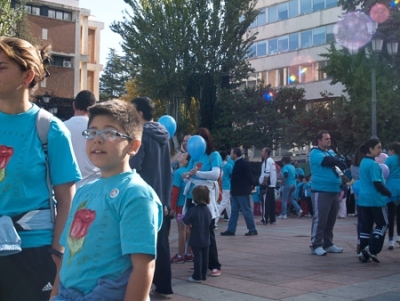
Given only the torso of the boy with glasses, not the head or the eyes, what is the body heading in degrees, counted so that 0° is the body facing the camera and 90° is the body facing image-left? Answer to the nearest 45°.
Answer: approximately 45°

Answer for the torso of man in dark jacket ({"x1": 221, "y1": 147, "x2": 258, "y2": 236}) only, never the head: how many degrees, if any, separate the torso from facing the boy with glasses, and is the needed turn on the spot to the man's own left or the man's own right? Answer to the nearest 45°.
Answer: approximately 90° to the man's own left

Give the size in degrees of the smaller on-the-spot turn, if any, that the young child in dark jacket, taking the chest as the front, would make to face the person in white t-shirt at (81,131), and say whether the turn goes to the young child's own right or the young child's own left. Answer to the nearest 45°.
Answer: approximately 90° to the young child's own left

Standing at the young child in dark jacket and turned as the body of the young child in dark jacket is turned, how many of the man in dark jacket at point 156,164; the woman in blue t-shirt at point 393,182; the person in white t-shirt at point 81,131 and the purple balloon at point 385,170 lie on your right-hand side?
2

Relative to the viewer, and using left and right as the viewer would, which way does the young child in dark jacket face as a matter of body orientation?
facing away from the viewer and to the left of the viewer

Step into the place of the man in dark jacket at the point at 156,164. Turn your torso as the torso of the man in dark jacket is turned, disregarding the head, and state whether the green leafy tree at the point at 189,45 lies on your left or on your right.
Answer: on your right

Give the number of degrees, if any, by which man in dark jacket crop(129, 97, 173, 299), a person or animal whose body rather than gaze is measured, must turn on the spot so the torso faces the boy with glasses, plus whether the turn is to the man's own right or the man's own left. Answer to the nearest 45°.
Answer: approximately 135° to the man's own left

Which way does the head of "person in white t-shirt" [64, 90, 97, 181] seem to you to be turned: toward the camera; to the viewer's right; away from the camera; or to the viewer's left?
away from the camera

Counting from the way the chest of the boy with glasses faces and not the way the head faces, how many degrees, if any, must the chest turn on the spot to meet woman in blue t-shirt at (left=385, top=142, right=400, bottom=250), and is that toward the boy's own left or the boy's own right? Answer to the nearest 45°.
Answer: approximately 180°

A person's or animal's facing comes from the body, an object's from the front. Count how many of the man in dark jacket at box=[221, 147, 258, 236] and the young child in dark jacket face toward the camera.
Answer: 0

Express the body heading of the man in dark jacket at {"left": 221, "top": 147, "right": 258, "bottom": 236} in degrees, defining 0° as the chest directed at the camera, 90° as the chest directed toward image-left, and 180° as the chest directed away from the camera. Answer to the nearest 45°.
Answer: approximately 90°

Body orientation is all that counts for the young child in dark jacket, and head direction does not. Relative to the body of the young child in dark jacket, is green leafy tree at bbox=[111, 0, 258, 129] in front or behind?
in front

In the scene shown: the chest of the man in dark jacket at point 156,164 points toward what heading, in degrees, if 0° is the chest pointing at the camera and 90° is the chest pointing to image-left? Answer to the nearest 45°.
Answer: approximately 135°
